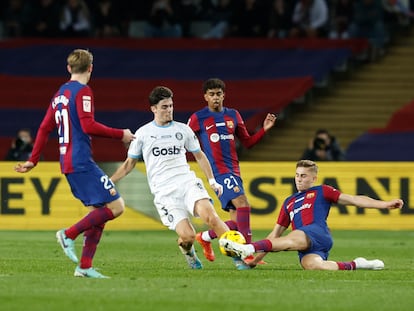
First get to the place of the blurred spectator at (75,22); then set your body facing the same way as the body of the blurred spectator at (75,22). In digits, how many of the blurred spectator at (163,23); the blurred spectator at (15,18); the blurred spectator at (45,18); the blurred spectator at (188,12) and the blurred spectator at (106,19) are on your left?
3

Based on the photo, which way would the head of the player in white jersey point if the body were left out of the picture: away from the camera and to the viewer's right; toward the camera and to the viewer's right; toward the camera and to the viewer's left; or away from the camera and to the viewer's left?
toward the camera and to the viewer's right

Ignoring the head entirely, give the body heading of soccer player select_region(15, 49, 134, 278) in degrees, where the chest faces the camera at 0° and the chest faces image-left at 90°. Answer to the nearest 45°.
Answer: approximately 225°

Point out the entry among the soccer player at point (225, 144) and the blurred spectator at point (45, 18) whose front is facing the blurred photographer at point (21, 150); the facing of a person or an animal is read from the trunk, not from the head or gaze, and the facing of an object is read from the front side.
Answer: the blurred spectator at point (45, 18)

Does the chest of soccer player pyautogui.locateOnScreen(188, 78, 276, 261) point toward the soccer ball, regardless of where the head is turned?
yes

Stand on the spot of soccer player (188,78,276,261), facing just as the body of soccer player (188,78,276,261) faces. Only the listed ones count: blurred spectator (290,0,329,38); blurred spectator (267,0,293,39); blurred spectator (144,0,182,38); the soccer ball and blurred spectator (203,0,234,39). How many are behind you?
4
